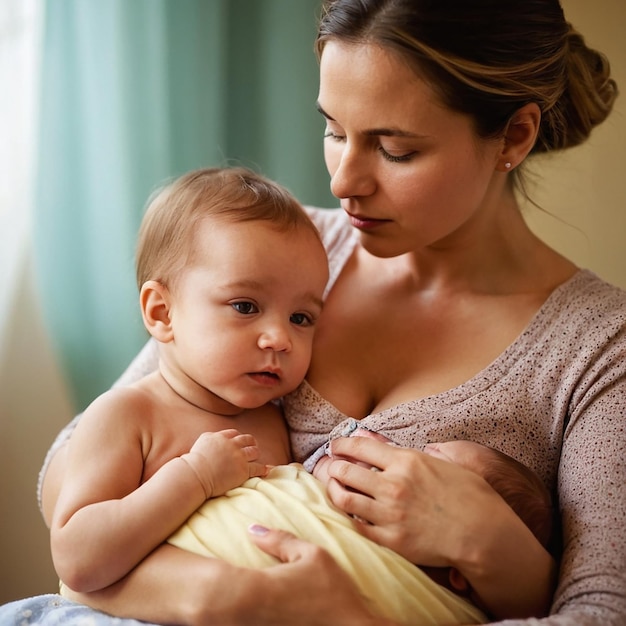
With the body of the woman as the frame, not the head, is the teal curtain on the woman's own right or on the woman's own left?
on the woman's own right

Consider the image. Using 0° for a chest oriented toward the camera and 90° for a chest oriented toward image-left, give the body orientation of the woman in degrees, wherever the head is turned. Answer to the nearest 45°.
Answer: approximately 45°
